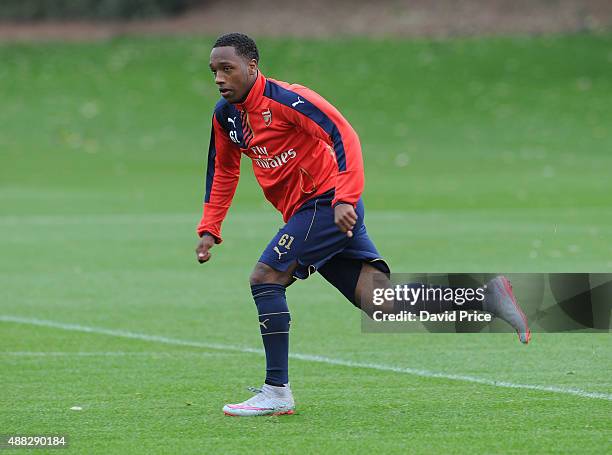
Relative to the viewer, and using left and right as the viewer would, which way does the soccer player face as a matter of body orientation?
facing the viewer and to the left of the viewer
